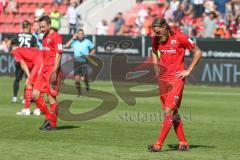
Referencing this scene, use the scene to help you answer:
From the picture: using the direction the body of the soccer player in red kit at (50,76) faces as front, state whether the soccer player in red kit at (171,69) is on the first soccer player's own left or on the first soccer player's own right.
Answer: on the first soccer player's own left

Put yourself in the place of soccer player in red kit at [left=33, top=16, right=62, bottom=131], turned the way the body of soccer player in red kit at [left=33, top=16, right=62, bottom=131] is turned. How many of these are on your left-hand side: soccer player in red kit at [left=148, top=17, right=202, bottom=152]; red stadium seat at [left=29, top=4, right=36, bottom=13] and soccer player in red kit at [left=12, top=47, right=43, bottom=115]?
1

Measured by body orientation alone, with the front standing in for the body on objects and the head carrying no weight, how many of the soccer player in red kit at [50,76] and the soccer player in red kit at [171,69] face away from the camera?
0

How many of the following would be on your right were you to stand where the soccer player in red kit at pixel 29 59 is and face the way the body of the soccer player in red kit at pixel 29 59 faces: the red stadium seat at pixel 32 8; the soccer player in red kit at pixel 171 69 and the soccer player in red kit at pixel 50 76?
1

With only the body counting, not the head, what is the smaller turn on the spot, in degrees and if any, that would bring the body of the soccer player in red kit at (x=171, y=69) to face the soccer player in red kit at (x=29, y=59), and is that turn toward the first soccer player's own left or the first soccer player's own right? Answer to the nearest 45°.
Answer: approximately 90° to the first soccer player's own right

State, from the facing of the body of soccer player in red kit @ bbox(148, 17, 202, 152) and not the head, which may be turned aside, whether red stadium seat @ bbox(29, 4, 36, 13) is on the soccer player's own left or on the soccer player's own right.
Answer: on the soccer player's own right

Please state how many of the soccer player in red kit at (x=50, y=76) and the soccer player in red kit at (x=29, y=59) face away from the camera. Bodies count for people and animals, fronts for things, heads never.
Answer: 0

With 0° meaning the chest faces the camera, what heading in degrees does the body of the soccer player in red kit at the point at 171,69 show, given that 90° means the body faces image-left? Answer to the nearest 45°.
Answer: approximately 45°
